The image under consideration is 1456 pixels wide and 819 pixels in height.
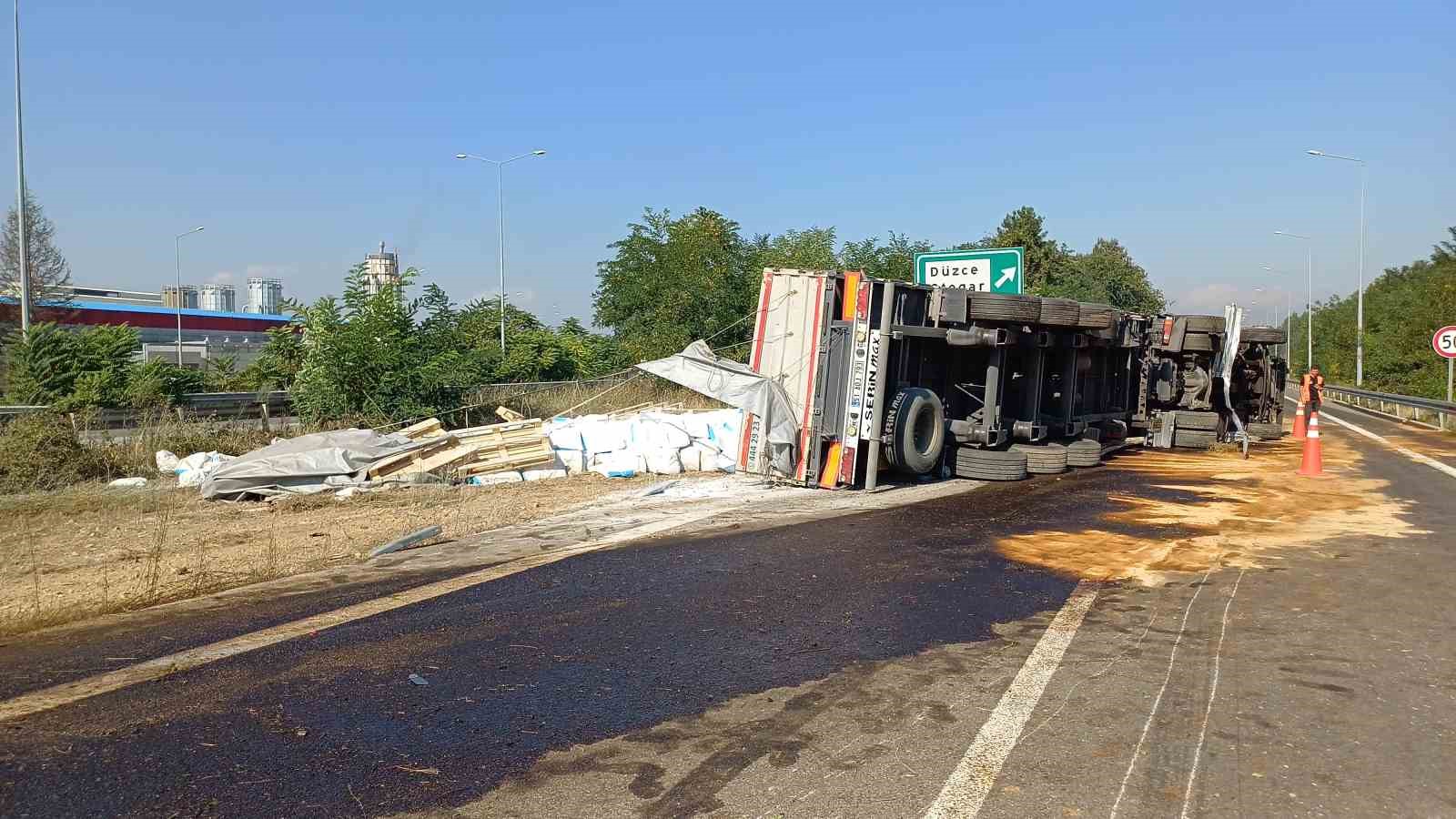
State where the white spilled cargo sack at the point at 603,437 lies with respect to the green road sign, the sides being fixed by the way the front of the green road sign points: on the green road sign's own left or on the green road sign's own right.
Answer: on the green road sign's own right

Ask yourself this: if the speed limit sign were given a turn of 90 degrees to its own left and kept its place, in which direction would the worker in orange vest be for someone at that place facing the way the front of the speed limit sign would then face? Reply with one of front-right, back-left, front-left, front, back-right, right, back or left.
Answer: back-right

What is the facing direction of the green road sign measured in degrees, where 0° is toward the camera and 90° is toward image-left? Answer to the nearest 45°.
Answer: approximately 0°

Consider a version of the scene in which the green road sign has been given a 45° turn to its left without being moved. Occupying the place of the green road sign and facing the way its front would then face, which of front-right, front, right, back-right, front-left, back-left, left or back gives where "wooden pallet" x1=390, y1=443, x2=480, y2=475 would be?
right

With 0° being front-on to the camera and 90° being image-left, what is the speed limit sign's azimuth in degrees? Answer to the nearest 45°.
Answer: approximately 0°

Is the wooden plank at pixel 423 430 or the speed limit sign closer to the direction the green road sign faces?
the wooden plank

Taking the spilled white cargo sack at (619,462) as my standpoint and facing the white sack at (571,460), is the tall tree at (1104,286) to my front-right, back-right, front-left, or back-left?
back-right

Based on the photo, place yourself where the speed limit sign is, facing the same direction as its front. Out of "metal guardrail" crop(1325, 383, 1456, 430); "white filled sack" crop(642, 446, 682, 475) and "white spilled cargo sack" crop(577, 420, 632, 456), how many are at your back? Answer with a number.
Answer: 1

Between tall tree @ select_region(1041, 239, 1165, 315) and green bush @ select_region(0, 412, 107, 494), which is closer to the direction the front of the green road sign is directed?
the green bush

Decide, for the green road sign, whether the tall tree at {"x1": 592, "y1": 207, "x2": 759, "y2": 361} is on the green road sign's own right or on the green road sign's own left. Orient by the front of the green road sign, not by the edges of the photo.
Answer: on the green road sign's own right

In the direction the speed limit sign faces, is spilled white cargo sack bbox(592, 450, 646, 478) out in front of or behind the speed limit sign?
in front

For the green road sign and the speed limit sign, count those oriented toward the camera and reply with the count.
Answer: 2

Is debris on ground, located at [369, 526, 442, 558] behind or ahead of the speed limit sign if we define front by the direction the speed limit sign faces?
ahead

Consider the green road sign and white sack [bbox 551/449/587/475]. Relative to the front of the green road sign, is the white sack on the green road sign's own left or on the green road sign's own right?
on the green road sign's own right

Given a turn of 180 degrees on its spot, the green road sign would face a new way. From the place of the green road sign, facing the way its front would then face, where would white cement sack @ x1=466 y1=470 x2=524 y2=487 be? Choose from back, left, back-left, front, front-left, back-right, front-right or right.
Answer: back-left

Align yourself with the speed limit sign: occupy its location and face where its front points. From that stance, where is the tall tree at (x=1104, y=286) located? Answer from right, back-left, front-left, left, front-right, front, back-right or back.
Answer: back-right

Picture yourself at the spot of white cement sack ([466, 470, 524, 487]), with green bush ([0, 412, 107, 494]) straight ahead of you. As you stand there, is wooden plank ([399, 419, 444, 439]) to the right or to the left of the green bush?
right
